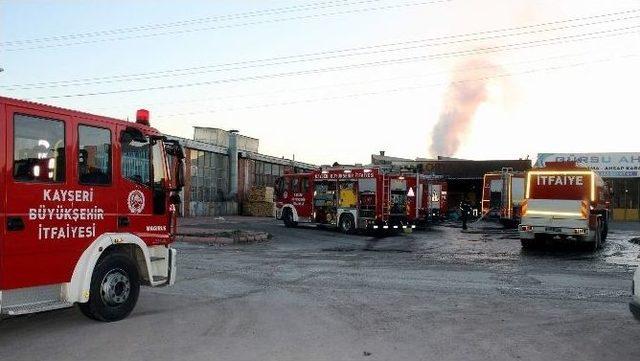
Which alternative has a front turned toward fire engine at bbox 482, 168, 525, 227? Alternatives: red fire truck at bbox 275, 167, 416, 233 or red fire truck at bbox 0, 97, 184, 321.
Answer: red fire truck at bbox 0, 97, 184, 321

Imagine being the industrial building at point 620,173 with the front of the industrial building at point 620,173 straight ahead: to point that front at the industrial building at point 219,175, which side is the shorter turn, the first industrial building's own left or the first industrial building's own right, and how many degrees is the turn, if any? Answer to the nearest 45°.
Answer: approximately 45° to the first industrial building's own right

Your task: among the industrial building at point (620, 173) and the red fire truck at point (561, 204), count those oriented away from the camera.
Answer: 1

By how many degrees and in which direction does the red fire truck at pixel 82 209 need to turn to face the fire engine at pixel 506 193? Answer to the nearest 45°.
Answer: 0° — it already faces it

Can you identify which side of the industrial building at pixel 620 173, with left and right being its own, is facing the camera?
front

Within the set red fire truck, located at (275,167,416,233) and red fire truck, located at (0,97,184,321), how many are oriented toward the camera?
0

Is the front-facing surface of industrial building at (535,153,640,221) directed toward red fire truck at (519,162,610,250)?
yes

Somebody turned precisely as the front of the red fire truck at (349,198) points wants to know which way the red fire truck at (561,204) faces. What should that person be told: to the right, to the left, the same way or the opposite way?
to the right

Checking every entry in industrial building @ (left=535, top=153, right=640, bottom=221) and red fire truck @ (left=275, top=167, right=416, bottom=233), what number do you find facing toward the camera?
1

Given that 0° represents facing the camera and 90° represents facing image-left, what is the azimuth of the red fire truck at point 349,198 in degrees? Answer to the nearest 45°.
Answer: approximately 135°

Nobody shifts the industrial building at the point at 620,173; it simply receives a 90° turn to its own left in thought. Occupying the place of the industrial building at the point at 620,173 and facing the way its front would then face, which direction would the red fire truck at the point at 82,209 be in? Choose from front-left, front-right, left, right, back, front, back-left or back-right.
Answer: right

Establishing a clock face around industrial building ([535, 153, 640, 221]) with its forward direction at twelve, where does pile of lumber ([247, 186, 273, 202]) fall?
The pile of lumber is roughly at 2 o'clock from the industrial building.

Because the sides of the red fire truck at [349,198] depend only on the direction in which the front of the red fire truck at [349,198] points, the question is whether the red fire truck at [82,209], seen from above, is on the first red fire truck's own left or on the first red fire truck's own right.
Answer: on the first red fire truck's own left

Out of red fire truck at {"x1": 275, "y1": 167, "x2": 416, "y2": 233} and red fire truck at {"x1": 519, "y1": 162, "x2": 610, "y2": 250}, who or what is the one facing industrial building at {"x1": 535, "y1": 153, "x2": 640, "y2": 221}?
red fire truck at {"x1": 519, "y1": 162, "x2": 610, "y2": 250}

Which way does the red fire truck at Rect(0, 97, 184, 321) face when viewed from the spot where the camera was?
facing away from the viewer and to the right of the viewer
